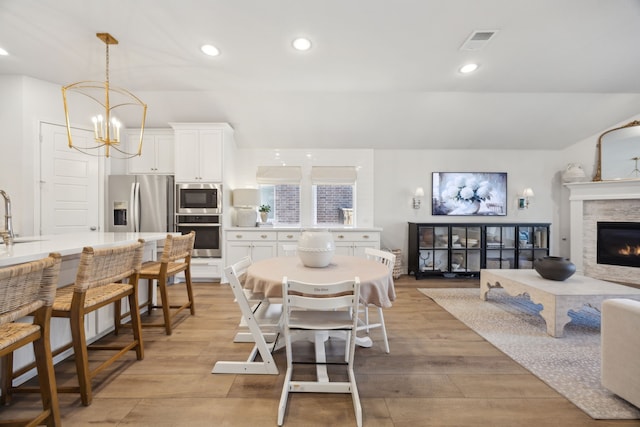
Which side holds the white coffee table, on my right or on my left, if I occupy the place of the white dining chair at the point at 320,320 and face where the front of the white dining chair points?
on my right

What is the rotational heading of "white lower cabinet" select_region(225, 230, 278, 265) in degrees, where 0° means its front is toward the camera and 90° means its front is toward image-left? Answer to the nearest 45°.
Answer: approximately 0°

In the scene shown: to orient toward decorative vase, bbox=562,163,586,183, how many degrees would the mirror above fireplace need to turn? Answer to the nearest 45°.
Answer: approximately 90° to its right

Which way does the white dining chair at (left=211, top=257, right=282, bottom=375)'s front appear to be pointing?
to the viewer's right

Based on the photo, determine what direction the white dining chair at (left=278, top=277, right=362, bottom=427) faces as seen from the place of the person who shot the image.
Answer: facing away from the viewer

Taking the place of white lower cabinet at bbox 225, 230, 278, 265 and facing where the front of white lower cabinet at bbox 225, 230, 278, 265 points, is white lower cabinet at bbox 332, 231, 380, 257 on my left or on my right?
on my left

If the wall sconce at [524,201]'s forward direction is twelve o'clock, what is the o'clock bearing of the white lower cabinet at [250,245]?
The white lower cabinet is roughly at 3 o'clock from the wall sconce.

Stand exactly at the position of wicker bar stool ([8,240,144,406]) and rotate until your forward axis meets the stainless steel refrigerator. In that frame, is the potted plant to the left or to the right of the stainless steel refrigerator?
right
